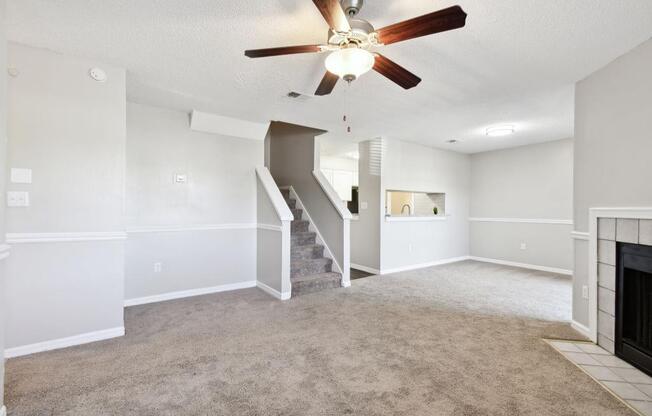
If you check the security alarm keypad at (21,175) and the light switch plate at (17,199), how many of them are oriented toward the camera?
2

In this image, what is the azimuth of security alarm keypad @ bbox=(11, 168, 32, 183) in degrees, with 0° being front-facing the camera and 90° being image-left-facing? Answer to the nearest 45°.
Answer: approximately 0°

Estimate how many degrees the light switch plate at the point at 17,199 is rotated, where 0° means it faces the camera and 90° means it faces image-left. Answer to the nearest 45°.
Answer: approximately 0°

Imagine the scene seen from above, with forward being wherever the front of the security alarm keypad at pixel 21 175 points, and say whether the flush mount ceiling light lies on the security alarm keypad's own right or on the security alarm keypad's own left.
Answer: on the security alarm keypad's own left

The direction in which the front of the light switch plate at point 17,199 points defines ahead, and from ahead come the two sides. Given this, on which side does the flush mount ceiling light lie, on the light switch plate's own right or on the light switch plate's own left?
on the light switch plate's own left
